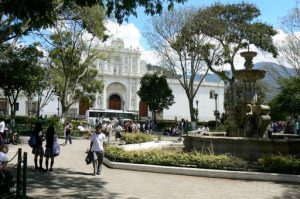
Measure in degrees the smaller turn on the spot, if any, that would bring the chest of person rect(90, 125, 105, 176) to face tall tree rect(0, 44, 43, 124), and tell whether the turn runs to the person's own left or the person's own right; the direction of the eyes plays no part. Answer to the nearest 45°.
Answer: approximately 180°

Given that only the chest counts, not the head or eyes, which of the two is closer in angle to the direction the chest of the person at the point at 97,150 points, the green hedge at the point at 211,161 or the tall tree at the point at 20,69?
the green hedge

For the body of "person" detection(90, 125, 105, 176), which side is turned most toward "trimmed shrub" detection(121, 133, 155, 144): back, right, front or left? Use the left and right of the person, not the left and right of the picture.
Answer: back

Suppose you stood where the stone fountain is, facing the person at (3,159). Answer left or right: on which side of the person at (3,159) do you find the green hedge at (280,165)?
left

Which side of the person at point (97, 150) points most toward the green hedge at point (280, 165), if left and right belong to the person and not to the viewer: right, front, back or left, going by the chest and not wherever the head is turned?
left

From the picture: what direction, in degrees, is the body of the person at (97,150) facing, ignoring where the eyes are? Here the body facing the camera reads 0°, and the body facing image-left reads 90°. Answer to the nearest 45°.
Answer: approximately 0°

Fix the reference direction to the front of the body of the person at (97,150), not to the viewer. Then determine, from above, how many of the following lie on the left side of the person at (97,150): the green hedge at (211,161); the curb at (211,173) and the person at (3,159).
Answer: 2

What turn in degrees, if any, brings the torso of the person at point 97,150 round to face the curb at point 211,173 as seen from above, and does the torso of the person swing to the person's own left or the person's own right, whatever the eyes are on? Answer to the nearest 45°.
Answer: approximately 90° to the person's own left

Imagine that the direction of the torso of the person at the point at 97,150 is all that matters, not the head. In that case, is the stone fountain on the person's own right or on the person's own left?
on the person's own left

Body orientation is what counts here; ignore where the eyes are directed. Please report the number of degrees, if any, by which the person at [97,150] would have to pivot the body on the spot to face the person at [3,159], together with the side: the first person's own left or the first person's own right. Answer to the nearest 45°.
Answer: approximately 45° to the first person's own right
